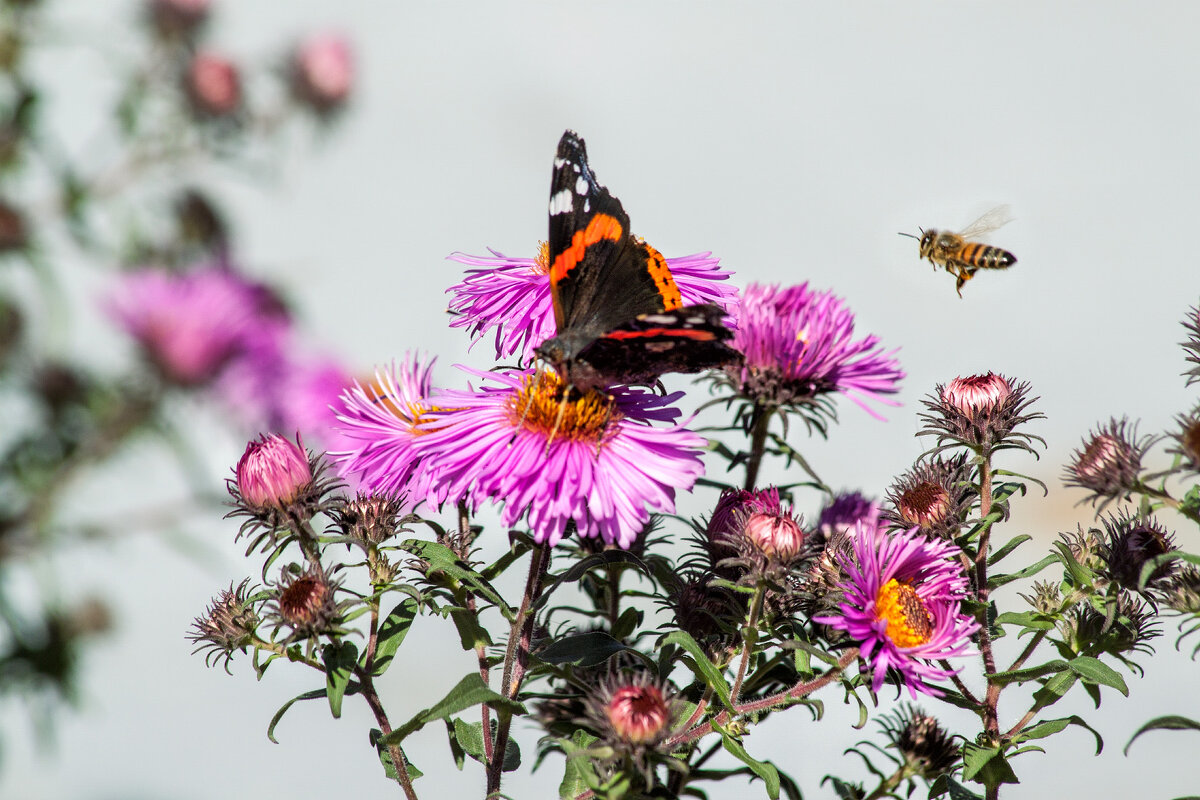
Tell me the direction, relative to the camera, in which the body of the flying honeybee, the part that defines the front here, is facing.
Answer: to the viewer's left

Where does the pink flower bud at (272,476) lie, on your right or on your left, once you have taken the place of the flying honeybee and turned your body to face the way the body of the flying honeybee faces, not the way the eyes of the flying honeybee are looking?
on your left

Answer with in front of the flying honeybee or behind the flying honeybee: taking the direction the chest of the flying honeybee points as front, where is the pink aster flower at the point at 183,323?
in front

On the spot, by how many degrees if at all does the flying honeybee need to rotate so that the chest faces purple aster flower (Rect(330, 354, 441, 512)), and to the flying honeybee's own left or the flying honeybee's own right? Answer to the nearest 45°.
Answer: approximately 45° to the flying honeybee's own left
